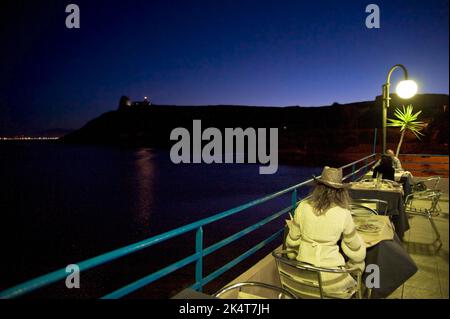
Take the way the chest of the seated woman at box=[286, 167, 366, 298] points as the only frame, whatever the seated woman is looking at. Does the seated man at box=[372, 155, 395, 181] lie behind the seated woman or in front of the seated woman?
in front

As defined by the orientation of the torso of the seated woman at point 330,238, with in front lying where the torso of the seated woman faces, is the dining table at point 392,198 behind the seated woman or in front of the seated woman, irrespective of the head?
in front

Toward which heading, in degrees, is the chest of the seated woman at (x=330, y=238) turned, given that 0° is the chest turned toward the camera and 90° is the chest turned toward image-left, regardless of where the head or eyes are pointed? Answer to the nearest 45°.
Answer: approximately 180°

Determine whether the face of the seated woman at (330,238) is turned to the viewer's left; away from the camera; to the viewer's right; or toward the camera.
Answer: away from the camera
